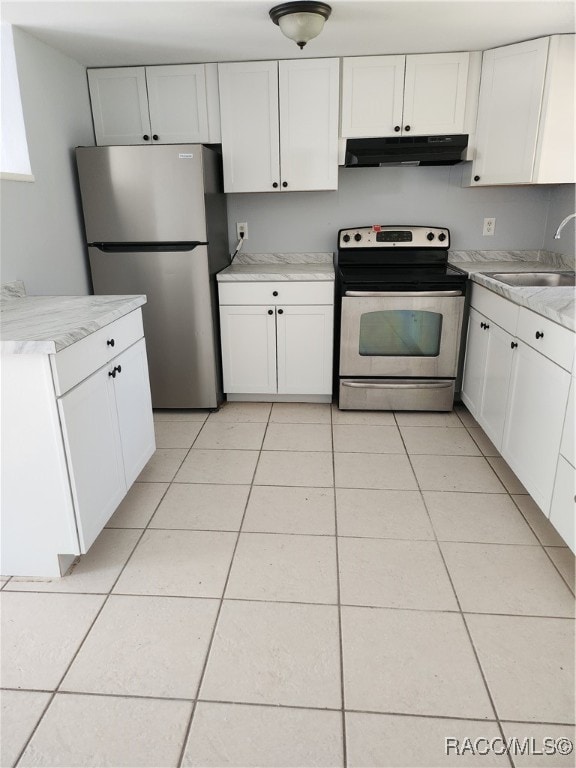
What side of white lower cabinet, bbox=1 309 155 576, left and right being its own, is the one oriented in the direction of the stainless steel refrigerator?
left

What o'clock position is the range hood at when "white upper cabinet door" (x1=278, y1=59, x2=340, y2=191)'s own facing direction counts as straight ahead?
The range hood is roughly at 9 o'clock from the white upper cabinet door.

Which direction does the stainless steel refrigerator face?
toward the camera

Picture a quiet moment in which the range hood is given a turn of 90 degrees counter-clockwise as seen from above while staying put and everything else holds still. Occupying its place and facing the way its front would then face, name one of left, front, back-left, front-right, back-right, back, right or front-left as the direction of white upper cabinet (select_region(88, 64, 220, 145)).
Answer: back

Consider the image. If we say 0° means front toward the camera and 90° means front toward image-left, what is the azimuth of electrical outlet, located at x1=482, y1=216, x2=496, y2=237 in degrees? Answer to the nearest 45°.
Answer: approximately 0°

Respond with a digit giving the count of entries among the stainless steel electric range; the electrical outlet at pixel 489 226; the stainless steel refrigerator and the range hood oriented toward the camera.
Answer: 4

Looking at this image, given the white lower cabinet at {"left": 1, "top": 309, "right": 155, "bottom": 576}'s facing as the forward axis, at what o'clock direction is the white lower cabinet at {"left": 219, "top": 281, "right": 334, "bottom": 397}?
the white lower cabinet at {"left": 219, "top": 281, "right": 334, "bottom": 397} is roughly at 9 o'clock from the white lower cabinet at {"left": 1, "top": 309, "right": 155, "bottom": 576}.

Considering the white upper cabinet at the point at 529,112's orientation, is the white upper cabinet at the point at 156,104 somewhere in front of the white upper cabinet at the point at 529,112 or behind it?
in front

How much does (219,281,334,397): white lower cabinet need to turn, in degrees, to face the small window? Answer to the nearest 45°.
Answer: approximately 90° to its right

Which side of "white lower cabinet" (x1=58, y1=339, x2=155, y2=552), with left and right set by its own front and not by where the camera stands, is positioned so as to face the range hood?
left

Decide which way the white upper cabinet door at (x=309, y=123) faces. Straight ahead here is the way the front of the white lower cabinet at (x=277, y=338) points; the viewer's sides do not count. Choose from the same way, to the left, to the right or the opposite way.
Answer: the same way

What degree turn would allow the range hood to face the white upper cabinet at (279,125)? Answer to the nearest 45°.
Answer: approximately 90° to its right

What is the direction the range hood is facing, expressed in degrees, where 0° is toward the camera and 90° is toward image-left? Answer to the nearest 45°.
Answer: approximately 0°

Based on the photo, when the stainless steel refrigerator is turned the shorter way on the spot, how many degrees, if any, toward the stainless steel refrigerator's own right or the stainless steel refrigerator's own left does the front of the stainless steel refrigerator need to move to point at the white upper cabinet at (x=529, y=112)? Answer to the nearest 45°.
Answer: approximately 90° to the stainless steel refrigerator's own left

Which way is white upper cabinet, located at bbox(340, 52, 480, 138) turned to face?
toward the camera
